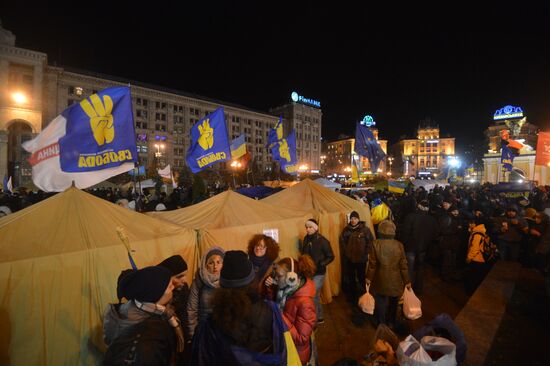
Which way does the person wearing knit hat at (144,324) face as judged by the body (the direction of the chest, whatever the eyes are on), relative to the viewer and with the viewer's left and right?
facing away from the viewer and to the right of the viewer

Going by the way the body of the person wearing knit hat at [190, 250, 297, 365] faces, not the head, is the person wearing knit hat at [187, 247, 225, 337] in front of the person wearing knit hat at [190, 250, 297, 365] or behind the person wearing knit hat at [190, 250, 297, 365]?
in front

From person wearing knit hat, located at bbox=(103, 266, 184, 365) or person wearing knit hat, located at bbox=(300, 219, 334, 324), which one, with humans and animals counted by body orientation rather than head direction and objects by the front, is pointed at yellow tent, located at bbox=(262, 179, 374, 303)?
person wearing knit hat, located at bbox=(103, 266, 184, 365)

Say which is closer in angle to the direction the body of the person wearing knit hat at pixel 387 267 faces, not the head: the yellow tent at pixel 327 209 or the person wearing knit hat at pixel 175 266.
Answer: the yellow tent

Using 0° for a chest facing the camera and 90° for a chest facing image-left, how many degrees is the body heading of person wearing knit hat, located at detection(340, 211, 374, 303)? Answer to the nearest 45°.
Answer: approximately 0°

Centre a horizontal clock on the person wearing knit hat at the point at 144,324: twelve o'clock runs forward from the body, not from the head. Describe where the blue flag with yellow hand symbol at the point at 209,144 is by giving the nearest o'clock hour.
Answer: The blue flag with yellow hand symbol is roughly at 11 o'clock from the person wearing knit hat.

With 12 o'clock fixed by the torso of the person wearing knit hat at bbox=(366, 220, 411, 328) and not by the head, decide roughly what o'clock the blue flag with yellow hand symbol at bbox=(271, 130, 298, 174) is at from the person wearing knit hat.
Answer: The blue flag with yellow hand symbol is roughly at 11 o'clock from the person wearing knit hat.

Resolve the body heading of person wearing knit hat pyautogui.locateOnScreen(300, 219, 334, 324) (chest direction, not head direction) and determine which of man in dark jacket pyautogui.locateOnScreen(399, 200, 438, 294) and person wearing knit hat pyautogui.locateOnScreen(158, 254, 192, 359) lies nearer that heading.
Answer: the person wearing knit hat

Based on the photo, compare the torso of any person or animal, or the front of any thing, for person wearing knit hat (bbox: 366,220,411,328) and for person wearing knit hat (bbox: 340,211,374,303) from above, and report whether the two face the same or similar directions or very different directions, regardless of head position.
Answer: very different directions

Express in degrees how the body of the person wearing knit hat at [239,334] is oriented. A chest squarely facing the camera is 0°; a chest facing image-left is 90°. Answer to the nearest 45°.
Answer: approximately 180°

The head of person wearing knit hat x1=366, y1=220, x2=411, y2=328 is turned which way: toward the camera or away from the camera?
away from the camera

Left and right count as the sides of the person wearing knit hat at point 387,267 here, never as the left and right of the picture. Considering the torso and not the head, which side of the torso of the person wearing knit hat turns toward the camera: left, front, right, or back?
back

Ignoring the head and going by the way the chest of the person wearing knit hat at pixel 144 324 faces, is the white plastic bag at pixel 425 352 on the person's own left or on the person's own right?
on the person's own right

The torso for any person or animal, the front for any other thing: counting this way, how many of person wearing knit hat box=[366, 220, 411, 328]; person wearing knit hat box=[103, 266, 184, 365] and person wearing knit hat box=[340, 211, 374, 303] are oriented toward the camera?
1

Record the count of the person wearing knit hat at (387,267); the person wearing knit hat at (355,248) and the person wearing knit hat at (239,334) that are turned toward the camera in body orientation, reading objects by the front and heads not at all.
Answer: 1

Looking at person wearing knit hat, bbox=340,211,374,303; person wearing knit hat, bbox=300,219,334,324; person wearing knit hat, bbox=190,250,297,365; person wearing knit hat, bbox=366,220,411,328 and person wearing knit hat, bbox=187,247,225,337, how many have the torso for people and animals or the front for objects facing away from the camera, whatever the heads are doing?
2
